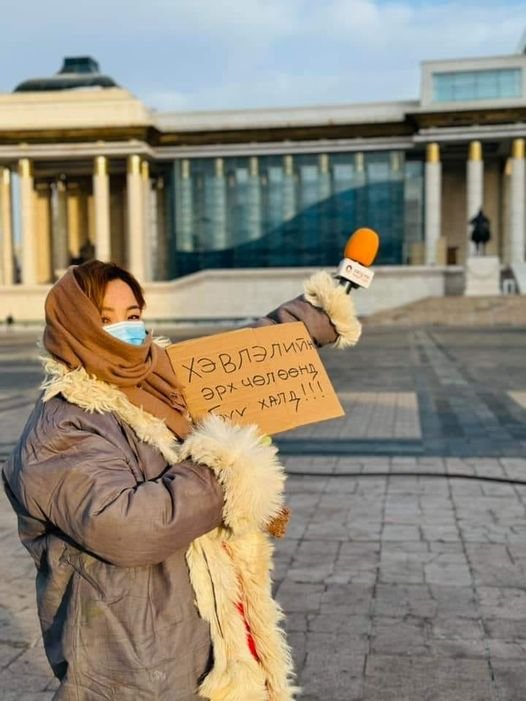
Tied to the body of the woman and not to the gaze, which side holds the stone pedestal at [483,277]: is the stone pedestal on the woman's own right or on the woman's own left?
on the woman's own left

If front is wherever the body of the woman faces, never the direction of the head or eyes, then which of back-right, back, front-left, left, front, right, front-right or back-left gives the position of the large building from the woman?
back-left

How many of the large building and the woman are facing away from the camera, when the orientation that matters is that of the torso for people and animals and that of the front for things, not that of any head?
0

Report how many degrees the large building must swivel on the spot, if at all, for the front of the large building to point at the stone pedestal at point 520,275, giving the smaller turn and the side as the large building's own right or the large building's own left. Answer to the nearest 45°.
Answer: approximately 45° to the large building's own left

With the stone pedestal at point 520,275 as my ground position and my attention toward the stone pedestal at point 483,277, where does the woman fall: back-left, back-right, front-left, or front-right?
front-left

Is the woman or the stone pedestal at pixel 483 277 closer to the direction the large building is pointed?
the woman

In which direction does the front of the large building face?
toward the camera

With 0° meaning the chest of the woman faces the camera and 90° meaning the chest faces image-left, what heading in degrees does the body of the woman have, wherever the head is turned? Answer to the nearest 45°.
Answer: approximately 315°

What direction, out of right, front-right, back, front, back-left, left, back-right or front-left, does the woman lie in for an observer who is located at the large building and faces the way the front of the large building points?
front
